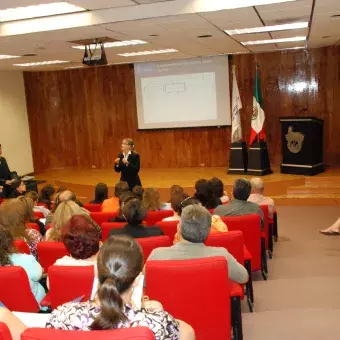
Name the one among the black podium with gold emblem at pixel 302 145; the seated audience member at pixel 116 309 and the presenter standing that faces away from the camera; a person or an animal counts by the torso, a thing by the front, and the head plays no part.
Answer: the seated audience member

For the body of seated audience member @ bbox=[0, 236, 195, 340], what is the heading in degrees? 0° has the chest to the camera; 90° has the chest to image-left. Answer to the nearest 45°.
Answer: approximately 180°

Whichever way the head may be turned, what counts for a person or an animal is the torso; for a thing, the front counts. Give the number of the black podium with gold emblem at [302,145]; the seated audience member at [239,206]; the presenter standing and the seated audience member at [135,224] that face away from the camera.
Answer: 2

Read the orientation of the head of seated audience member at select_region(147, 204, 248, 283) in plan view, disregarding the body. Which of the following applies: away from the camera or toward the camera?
away from the camera

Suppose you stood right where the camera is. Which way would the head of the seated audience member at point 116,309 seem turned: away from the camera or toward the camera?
away from the camera

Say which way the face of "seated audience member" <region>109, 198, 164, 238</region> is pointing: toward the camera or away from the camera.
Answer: away from the camera

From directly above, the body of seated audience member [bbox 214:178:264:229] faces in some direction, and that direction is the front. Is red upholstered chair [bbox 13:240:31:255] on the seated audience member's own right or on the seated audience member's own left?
on the seated audience member's own left

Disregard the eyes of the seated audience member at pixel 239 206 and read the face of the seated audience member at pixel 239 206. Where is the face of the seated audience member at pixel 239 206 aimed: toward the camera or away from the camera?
away from the camera

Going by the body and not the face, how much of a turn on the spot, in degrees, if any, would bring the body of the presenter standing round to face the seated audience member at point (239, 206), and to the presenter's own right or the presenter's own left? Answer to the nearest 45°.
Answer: approximately 45° to the presenter's own left

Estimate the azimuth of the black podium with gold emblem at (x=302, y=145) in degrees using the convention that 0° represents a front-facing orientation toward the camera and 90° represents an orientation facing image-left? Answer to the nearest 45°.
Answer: approximately 45°

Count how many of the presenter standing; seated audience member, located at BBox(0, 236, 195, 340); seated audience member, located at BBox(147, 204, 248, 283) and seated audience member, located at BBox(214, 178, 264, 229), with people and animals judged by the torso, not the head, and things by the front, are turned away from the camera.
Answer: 3

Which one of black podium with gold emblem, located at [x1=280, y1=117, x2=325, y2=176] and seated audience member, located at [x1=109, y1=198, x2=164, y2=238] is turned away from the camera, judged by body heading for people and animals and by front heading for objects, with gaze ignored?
the seated audience member

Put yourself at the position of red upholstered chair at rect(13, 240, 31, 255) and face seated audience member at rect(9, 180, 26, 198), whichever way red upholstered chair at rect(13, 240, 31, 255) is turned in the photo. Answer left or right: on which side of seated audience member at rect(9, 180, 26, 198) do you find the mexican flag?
right

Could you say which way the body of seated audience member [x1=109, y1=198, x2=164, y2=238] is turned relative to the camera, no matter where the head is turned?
away from the camera

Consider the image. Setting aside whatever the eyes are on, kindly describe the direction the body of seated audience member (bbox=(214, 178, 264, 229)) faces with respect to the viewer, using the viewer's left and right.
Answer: facing away from the viewer

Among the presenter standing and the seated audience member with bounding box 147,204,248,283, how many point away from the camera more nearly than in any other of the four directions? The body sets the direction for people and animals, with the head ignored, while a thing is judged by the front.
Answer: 1

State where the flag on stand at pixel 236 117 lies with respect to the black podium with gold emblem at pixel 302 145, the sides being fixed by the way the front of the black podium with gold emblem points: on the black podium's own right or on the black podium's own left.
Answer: on the black podium's own right
